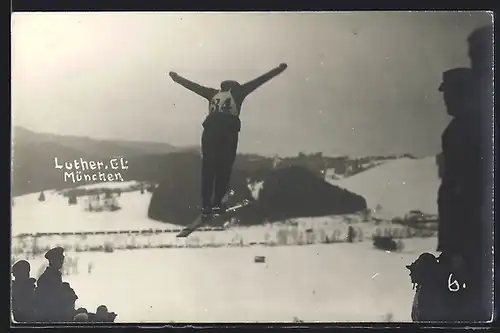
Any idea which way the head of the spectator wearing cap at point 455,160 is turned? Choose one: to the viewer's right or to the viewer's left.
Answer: to the viewer's left

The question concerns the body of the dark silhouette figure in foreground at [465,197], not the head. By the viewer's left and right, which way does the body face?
facing to the left of the viewer
